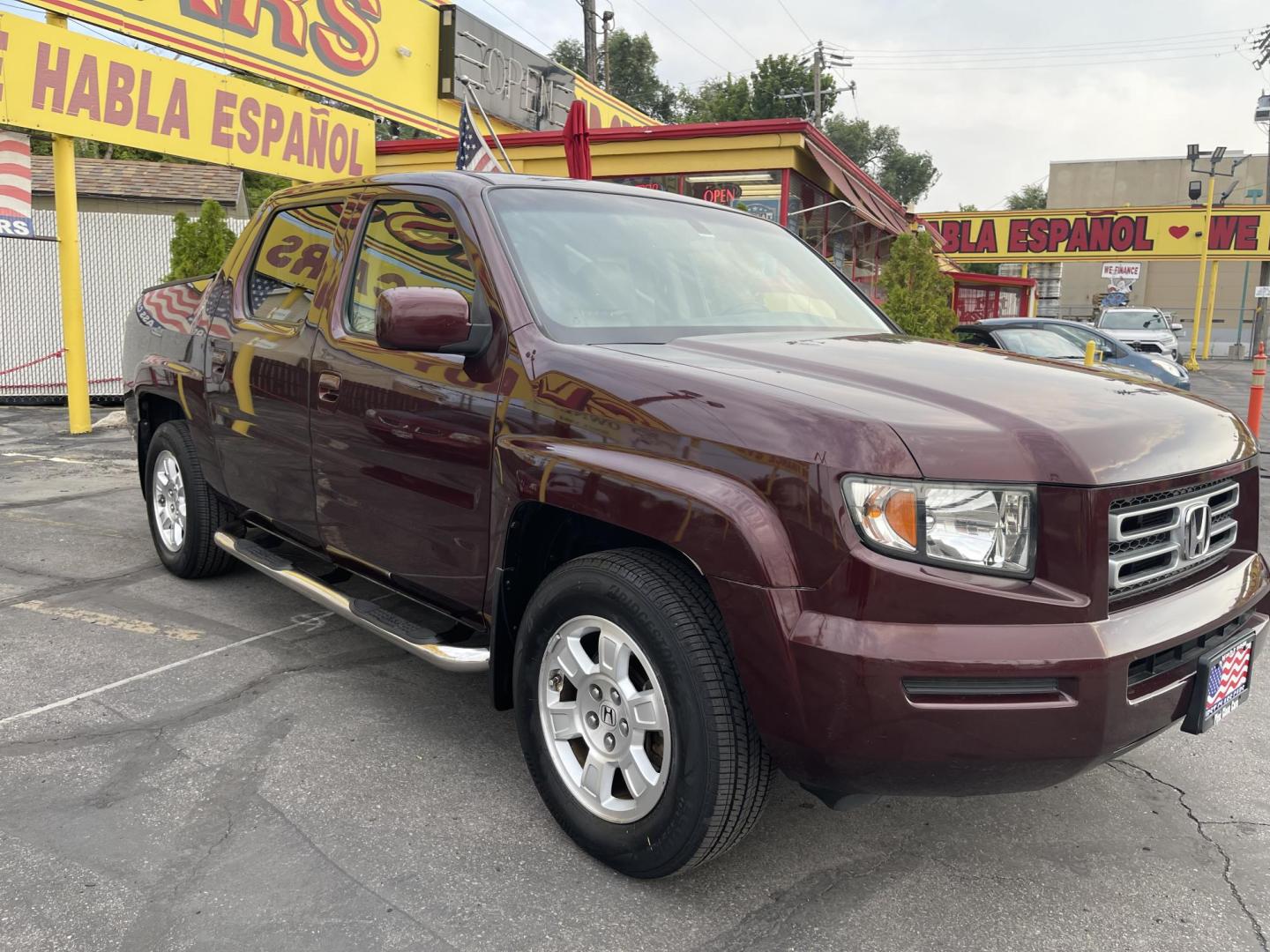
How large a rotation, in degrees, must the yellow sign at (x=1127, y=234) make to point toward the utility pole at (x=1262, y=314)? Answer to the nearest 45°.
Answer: approximately 45° to its left

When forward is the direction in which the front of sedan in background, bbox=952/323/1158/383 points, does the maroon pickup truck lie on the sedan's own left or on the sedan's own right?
on the sedan's own right

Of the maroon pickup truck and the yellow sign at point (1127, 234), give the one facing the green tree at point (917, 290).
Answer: the yellow sign

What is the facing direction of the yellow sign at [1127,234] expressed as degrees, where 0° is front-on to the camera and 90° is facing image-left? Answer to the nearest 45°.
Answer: approximately 0°

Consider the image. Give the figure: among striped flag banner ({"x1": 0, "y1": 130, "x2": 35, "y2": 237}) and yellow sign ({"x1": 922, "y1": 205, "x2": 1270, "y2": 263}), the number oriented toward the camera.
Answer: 2

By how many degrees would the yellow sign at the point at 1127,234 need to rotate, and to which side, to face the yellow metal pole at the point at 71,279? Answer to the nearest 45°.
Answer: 0° — it already faces it

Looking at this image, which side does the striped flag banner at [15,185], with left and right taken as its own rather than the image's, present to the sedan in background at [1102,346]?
left

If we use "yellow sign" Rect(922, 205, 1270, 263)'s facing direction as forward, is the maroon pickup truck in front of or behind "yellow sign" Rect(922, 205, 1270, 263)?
in front

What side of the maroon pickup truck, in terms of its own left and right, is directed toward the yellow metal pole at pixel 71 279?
back

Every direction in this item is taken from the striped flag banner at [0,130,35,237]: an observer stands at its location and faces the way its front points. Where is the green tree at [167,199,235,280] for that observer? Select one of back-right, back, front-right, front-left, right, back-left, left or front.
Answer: back-left

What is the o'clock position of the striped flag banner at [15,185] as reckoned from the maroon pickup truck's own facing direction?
The striped flag banner is roughly at 6 o'clock from the maroon pickup truck.

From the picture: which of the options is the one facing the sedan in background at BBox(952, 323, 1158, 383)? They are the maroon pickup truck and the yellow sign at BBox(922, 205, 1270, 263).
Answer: the yellow sign
